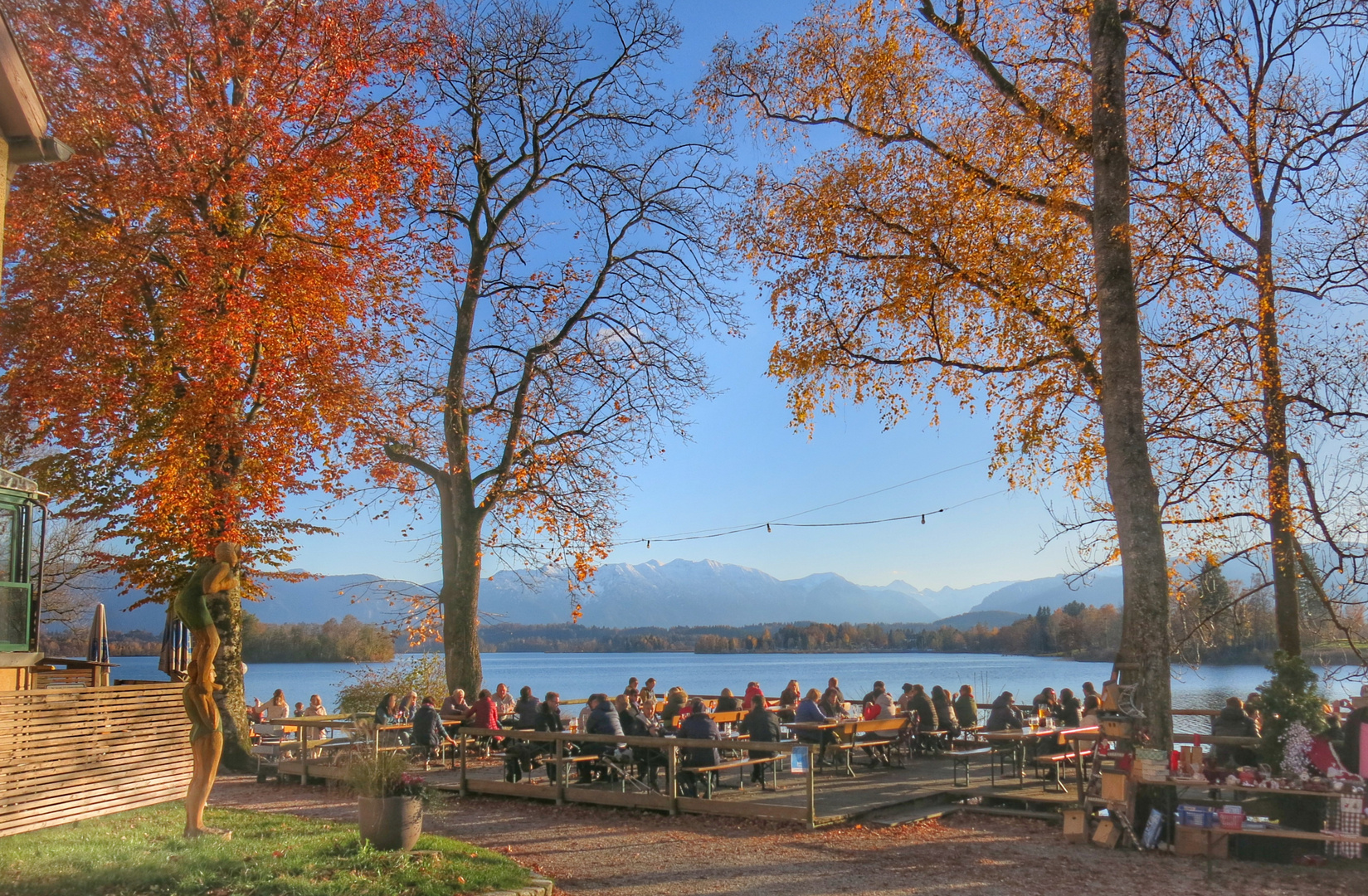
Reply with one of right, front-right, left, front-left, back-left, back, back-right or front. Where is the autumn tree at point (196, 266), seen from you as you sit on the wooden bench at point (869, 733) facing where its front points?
front-left

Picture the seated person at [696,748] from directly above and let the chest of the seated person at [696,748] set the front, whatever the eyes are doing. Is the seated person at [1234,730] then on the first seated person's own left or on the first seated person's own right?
on the first seated person's own right

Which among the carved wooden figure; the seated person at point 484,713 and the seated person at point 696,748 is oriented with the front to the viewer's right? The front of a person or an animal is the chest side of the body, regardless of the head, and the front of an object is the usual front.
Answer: the carved wooden figure

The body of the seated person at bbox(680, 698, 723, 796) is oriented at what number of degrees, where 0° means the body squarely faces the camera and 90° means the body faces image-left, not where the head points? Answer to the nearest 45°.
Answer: approximately 180°

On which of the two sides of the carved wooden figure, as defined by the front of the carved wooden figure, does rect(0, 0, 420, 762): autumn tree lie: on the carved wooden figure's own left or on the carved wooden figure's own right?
on the carved wooden figure's own left

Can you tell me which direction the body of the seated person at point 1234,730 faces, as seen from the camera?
away from the camera

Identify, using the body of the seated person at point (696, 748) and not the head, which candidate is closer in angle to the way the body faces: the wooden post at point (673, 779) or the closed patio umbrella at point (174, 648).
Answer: the closed patio umbrella
